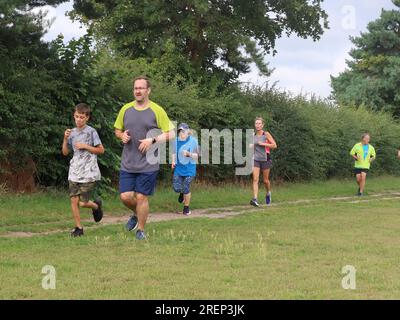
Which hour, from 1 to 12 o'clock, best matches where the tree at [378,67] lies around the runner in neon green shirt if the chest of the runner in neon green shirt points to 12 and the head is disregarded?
The tree is roughly at 6 o'clock from the runner in neon green shirt.

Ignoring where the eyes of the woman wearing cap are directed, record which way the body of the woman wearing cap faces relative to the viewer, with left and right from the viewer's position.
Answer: facing the viewer and to the left of the viewer

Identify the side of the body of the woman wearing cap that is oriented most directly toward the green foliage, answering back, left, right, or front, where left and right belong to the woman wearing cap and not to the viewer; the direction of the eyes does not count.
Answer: back

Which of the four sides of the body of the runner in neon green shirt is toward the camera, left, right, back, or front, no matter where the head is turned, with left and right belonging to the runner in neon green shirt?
front

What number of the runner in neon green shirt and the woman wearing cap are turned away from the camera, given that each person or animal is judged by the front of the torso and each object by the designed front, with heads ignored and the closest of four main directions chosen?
0

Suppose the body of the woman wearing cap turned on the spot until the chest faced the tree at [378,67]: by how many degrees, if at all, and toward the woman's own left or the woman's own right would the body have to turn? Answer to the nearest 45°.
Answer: approximately 180°

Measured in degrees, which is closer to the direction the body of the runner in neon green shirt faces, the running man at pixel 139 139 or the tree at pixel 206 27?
the running man

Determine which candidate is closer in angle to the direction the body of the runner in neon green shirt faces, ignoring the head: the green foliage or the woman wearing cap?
the woman wearing cap

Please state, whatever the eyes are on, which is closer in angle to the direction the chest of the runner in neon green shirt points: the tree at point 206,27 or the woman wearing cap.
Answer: the woman wearing cap

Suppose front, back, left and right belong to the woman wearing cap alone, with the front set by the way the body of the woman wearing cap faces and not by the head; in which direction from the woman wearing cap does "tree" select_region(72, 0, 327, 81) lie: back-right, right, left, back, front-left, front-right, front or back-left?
back-right

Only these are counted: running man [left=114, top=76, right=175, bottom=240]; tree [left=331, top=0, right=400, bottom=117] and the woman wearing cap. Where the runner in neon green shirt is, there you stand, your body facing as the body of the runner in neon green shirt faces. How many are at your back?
1

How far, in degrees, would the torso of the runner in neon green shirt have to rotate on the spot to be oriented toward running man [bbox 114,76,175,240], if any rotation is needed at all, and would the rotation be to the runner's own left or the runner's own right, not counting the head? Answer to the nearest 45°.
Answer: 0° — they already face them
